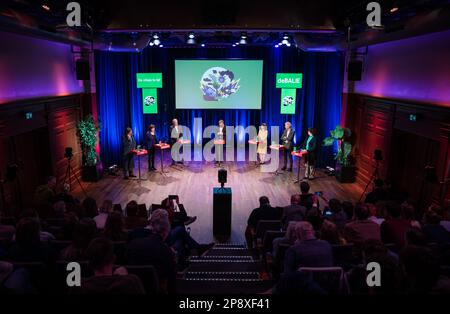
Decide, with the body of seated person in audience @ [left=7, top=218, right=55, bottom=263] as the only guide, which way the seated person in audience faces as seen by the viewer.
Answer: away from the camera

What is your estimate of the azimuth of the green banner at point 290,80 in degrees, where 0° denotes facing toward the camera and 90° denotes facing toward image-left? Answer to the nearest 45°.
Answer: approximately 0°

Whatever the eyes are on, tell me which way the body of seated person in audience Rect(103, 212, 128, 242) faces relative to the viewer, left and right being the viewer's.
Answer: facing away from the viewer

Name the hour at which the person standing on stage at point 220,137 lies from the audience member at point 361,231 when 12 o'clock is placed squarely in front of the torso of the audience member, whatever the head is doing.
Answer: The person standing on stage is roughly at 11 o'clock from the audience member.

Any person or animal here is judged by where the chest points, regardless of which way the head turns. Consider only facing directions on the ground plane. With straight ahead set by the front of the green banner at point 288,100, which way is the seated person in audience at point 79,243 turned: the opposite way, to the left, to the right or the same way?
the opposite way

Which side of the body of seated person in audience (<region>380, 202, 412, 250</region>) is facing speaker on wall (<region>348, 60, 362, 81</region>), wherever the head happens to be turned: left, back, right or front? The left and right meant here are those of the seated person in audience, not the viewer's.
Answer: front

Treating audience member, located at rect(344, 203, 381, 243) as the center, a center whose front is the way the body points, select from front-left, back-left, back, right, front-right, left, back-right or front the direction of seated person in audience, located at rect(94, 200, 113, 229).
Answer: left

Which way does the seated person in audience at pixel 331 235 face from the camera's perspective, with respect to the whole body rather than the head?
away from the camera

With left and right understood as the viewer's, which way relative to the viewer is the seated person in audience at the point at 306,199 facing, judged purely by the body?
facing away from the viewer

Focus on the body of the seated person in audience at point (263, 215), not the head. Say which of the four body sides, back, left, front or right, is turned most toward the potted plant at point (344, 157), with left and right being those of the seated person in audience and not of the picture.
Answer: front

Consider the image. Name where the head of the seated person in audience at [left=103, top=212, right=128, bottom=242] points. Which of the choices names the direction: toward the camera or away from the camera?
away from the camera

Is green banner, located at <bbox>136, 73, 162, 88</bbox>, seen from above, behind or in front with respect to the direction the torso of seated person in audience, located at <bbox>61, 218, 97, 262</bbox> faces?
in front

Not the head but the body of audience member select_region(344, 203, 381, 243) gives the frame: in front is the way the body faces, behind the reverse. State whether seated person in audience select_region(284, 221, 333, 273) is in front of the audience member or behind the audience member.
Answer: behind

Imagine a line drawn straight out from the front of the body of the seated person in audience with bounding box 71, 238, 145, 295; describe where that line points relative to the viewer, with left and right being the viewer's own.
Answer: facing away from the viewer

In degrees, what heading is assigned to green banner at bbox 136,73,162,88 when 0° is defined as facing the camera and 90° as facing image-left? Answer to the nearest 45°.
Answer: approximately 0°

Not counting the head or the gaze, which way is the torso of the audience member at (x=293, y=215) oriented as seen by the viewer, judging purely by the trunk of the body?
away from the camera

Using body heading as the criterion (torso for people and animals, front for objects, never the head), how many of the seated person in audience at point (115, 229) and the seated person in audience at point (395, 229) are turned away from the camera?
2

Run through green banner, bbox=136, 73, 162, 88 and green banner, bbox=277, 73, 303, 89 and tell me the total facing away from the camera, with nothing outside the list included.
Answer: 0
